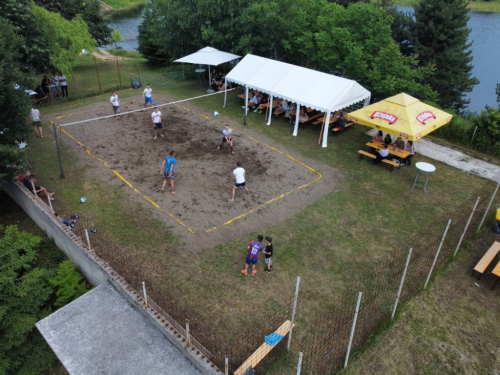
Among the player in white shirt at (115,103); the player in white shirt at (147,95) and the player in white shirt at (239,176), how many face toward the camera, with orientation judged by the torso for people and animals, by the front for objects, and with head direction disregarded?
2

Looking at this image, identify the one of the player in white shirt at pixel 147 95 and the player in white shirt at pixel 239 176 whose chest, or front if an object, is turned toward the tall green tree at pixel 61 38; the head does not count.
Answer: the player in white shirt at pixel 239 176

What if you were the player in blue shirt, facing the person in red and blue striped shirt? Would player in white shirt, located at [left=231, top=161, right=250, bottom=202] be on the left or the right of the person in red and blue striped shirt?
left

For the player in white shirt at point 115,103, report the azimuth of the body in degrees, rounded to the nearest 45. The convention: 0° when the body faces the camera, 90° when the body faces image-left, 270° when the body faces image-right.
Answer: approximately 0°

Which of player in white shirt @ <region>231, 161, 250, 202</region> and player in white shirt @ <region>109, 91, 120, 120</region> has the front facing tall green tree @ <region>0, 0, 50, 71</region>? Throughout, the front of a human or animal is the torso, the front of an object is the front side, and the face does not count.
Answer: player in white shirt @ <region>231, 161, 250, 202</region>

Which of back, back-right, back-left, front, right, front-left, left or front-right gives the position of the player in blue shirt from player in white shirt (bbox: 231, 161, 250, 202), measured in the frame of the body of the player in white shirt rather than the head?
front-left

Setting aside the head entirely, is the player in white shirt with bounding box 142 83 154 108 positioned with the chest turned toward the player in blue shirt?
yes

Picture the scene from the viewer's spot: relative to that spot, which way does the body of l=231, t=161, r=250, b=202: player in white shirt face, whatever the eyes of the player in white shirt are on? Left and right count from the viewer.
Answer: facing away from the viewer and to the left of the viewer

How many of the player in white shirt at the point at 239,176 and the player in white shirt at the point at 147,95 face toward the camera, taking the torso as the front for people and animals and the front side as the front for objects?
1
